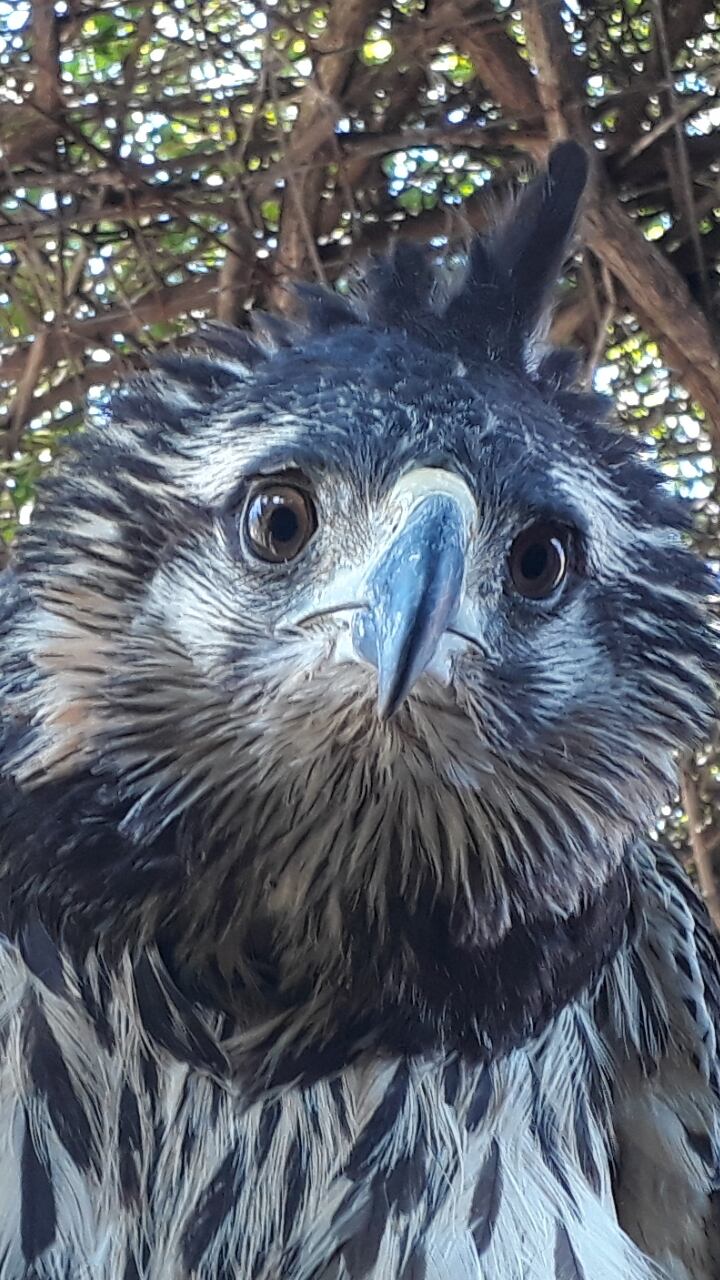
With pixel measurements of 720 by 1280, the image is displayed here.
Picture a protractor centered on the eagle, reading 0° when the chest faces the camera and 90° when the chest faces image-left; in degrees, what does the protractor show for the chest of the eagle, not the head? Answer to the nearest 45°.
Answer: approximately 0°
